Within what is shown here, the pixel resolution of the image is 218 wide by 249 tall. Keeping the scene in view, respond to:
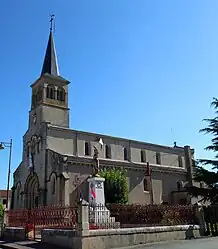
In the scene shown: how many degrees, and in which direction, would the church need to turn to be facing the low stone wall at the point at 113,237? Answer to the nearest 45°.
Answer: approximately 45° to its left

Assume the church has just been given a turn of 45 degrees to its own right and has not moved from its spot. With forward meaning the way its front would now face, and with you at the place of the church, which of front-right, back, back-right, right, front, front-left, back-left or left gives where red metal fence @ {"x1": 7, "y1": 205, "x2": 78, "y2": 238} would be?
left

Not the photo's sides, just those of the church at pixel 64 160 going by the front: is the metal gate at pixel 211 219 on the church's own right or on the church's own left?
on the church's own left

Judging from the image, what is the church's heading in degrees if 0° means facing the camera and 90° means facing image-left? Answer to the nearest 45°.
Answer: approximately 45°

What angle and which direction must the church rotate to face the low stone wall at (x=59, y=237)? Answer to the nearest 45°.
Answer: approximately 45° to its left

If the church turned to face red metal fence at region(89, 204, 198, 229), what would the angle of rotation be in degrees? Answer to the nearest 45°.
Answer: approximately 45° to its left
